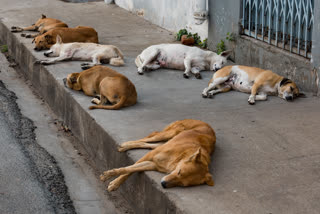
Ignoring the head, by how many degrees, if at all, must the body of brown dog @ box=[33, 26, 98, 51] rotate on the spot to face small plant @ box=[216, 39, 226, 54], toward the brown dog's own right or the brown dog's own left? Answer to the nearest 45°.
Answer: approximately 180°

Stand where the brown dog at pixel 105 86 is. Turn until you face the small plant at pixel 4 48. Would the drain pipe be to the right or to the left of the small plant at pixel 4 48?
right

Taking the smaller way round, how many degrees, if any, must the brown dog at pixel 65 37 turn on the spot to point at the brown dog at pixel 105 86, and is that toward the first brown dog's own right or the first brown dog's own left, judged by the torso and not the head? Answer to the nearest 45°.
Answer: approximately 90° to the first brown dog's own left

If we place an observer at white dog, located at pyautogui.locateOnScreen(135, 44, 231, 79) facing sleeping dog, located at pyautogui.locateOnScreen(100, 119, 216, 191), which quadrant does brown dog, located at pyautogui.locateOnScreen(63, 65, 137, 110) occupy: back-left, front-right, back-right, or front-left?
front-right

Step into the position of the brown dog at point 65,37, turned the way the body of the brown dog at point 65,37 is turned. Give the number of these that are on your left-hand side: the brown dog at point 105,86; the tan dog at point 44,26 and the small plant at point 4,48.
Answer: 1

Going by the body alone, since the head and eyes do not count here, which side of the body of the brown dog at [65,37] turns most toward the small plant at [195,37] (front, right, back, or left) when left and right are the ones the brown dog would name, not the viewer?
back

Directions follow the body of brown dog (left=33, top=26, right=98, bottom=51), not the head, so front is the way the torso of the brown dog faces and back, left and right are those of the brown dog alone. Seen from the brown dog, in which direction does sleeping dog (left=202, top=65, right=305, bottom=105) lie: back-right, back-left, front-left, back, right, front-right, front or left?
back-left

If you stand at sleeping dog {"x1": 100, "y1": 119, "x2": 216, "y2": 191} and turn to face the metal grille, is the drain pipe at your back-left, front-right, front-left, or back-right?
front-left

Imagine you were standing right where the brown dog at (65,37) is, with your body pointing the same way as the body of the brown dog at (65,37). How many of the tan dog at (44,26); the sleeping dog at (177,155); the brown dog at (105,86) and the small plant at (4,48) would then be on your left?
2

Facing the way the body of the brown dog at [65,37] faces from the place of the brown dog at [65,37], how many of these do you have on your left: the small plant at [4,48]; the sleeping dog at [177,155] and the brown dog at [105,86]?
2

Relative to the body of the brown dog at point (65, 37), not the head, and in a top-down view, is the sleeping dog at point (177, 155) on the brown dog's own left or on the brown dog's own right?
on the brown dog's own left

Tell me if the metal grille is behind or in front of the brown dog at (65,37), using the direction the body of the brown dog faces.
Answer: behind

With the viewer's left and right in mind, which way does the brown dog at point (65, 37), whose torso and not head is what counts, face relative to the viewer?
facing to the left of the viewer

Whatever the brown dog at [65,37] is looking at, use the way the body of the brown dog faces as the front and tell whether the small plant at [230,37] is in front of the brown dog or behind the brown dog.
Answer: behind

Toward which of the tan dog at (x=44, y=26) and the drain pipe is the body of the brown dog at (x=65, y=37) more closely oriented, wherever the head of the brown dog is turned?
the tan dog
